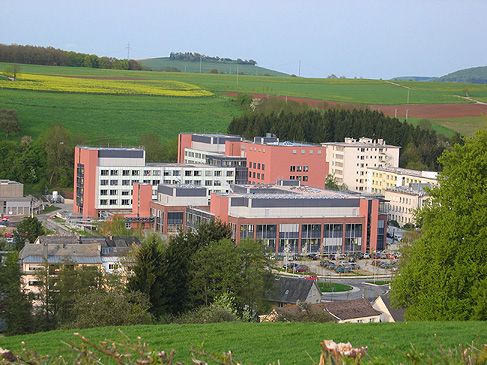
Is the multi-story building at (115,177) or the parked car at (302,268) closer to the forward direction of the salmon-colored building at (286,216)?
the parked car

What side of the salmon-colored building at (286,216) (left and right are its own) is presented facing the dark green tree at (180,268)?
front

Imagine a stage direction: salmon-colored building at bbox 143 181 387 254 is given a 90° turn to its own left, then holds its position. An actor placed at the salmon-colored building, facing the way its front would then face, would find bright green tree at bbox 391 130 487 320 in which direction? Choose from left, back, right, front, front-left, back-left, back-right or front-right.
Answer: right

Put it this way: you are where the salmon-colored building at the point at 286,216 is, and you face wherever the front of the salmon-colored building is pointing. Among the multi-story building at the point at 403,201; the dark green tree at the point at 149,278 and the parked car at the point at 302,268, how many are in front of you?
2

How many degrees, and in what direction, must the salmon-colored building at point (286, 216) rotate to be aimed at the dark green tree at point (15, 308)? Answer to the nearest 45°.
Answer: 0° — it already faces it

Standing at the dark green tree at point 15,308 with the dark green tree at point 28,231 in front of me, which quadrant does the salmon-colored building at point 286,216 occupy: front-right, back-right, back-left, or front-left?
front-right

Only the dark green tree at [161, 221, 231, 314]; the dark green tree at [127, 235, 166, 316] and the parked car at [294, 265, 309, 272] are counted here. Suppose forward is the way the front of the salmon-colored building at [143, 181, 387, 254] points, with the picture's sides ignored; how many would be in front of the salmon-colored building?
3

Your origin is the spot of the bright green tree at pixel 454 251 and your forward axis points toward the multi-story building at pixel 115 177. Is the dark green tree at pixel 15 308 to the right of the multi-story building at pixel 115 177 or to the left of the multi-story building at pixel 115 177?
left

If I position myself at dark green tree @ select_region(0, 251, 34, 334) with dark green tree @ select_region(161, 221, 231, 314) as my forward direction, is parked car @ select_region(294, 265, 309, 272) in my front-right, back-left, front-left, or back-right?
front-left

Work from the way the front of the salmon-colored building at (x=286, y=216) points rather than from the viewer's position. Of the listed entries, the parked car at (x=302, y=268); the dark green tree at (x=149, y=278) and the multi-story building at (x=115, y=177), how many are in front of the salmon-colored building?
2

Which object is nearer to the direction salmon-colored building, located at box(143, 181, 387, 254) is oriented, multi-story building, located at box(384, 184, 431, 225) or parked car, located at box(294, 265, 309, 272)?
the parked car

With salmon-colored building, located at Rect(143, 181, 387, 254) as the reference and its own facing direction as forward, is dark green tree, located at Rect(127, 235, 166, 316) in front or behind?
in front

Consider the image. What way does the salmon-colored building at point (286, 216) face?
toward the camera

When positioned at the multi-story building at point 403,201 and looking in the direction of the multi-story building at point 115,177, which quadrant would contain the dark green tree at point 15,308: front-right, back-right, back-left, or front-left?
front-left

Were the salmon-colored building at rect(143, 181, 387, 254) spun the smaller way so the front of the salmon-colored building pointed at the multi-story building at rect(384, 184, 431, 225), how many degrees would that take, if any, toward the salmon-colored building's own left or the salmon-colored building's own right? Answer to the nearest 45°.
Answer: approximately 135° to the salmon-colored building's own left

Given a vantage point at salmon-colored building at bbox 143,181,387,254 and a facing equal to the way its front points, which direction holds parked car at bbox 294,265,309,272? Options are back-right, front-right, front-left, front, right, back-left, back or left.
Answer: front
